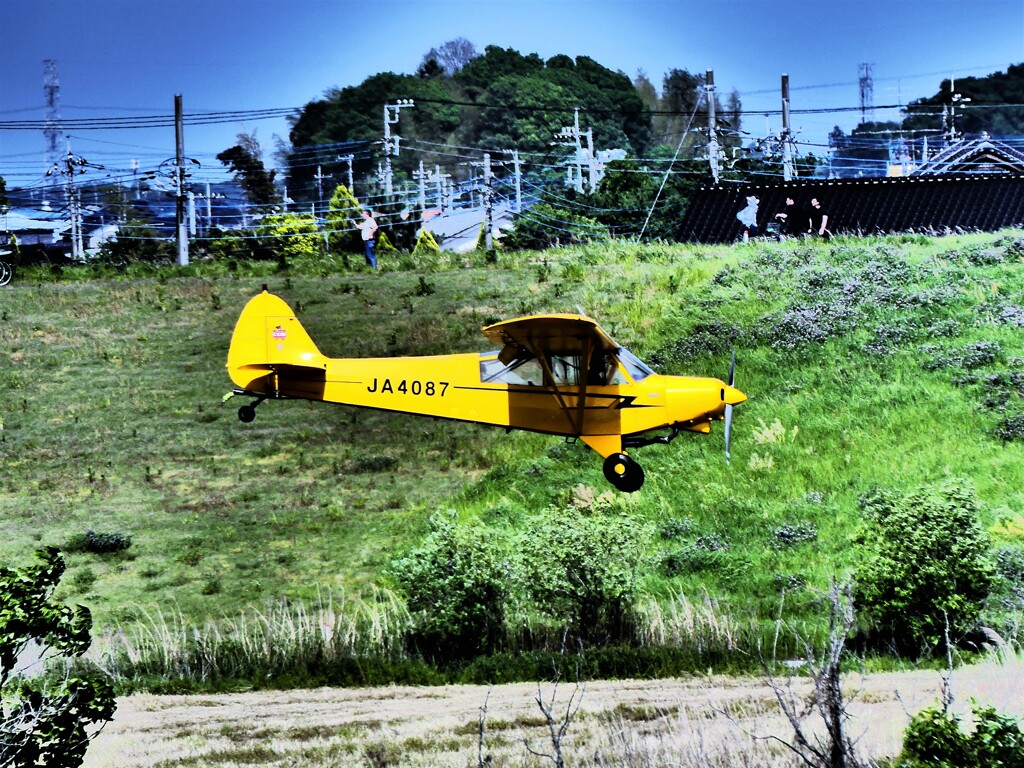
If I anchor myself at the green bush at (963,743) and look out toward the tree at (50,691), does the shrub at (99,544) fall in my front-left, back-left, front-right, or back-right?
front-right

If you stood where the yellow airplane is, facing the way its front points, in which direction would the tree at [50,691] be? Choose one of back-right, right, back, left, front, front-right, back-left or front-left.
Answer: back-right

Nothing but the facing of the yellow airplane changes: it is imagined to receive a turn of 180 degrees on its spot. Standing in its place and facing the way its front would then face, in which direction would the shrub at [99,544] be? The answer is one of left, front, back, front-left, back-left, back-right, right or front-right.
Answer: front-right

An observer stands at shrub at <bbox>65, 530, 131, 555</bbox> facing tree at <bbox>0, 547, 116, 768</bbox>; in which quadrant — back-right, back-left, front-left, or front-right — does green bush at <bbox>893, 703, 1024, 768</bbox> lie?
front-left

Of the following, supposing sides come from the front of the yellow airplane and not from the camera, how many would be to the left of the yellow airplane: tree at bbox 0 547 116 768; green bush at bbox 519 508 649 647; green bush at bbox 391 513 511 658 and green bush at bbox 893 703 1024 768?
2

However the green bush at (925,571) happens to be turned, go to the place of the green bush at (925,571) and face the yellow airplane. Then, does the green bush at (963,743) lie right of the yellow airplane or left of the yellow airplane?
left

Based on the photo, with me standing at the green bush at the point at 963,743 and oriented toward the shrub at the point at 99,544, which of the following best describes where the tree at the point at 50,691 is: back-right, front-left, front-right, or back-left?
front-left

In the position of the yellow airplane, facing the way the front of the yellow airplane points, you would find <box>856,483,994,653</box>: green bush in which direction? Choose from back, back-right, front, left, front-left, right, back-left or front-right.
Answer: front-left

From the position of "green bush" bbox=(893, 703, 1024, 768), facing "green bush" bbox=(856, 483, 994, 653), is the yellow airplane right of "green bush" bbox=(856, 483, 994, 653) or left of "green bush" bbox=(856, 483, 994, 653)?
left

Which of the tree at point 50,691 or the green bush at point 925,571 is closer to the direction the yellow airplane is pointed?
the green bush

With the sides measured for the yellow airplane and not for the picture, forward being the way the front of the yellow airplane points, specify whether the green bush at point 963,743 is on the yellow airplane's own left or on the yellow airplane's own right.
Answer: on the yellow airplane's own right

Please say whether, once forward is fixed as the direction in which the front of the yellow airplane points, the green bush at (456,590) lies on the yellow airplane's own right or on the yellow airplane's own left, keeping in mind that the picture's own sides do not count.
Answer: on the yellow airplane's own left

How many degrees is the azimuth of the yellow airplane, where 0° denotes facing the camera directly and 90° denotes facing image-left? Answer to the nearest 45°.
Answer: approximately 270°
